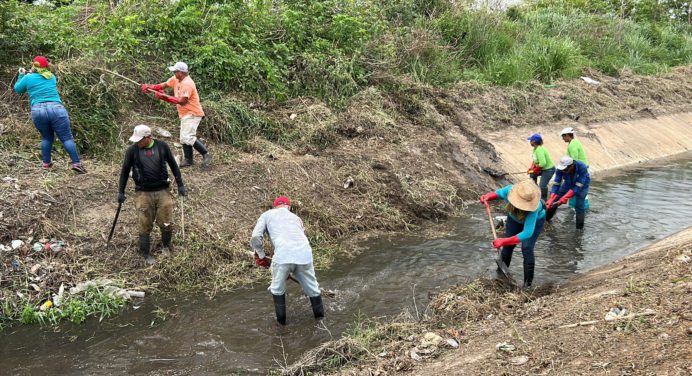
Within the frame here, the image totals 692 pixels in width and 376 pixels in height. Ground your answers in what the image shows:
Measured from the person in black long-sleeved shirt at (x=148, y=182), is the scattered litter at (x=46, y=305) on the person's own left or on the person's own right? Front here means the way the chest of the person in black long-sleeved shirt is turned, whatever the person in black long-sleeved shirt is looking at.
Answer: on the person's own right

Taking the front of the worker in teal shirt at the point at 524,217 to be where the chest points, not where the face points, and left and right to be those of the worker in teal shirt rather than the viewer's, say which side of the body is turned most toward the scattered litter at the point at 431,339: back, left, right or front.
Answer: front

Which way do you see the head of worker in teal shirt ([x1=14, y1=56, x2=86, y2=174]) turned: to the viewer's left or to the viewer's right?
to the viewer's left

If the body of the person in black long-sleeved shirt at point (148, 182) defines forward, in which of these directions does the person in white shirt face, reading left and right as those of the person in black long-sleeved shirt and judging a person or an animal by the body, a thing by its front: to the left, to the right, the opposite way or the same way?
the opposite way

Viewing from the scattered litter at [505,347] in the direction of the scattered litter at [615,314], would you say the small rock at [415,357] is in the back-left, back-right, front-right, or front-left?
back-left

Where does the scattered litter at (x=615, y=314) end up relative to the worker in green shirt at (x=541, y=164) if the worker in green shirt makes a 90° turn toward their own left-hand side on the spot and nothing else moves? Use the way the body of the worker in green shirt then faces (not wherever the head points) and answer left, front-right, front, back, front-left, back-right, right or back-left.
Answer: front

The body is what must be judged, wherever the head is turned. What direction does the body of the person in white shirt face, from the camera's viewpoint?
away from the camera

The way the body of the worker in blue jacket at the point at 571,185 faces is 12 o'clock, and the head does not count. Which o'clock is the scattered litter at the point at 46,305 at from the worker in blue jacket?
The scattered litter is roughly at 12 o'clock from the worker in blue jacket.

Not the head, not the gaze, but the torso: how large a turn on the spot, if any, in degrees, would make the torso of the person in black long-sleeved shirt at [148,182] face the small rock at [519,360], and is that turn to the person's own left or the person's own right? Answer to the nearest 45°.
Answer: approximately 45° to the person's own left
